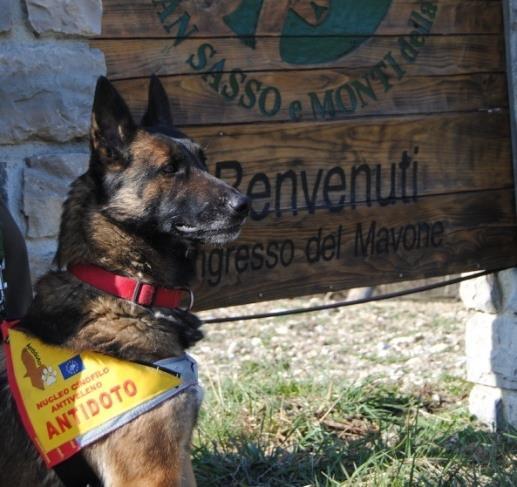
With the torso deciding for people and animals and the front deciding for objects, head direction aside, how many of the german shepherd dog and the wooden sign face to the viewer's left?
0

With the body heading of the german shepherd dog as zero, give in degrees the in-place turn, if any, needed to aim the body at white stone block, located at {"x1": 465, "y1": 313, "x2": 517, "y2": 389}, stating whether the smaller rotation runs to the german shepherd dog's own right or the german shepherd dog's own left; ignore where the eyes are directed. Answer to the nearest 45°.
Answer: approximately 45° to the german shepherd dog's own left

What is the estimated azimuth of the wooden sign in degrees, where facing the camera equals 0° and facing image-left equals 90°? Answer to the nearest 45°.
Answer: approximately 315°

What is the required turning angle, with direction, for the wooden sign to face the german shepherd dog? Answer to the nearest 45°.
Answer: approximately 90° to its right
